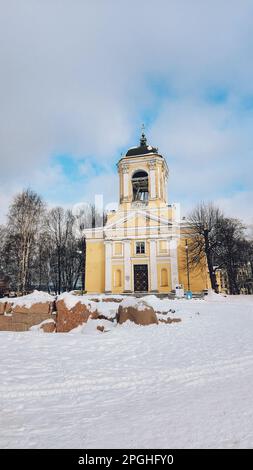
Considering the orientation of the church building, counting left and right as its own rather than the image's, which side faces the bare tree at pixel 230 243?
left

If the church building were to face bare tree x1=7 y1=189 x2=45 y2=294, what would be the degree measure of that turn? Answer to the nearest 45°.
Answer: approximately 45° to its right

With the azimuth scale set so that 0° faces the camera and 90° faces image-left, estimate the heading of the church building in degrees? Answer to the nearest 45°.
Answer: approximately 0°

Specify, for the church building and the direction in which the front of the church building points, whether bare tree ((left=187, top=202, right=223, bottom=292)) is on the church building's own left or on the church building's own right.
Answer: on the church building's own left
